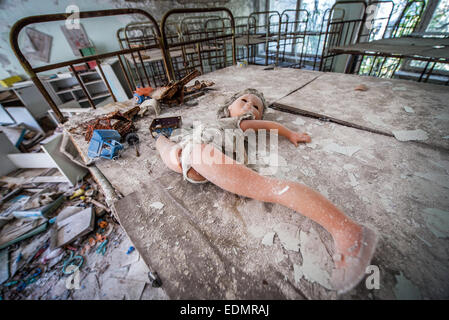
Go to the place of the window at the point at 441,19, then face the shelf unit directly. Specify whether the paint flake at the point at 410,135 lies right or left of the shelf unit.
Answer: left

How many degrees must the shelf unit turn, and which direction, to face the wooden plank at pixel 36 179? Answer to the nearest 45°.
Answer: approximately 45° to its right

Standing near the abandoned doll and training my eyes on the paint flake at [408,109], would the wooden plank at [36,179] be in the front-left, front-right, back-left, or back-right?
back-left

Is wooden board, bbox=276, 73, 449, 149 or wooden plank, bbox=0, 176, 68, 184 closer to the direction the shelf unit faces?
the wooden board

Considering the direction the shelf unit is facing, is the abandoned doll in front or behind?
in front

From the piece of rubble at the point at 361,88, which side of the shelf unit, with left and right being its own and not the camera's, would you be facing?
front

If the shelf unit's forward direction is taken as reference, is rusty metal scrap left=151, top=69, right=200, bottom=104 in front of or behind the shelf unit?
in front

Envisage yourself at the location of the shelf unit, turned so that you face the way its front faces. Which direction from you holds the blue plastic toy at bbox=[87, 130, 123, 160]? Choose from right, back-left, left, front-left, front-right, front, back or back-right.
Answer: front-right

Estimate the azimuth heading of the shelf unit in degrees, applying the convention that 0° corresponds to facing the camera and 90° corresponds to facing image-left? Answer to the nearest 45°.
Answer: approximately 315°
